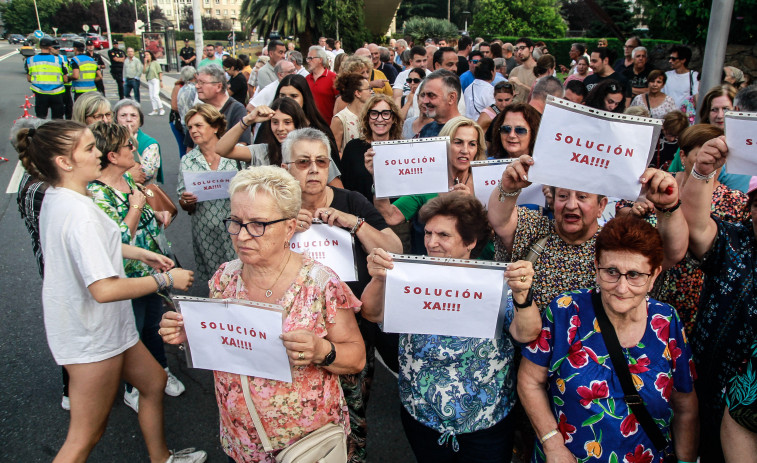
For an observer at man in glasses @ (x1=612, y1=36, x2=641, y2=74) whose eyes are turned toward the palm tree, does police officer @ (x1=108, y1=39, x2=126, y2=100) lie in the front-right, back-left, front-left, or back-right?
front-left

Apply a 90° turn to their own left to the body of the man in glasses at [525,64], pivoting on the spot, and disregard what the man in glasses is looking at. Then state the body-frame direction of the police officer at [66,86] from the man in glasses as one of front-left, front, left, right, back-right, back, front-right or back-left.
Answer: back-right

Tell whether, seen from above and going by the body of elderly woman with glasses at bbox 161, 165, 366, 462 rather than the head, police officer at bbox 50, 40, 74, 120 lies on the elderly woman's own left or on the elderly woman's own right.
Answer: on the elderly woman's own right

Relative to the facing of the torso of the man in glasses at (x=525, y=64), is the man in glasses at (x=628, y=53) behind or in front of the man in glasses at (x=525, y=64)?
behind

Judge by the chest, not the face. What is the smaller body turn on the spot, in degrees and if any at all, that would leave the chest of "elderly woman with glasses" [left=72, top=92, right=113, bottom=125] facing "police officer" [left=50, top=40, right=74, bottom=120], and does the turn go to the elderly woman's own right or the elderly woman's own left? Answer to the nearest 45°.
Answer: approximately 135° to the elderly woman's own left

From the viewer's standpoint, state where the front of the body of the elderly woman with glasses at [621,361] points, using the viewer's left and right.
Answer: facing the viewer

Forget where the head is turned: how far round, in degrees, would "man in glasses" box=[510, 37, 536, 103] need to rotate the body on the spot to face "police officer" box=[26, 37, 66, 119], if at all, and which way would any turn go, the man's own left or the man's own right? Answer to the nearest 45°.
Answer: approximately 45° to the man's own right

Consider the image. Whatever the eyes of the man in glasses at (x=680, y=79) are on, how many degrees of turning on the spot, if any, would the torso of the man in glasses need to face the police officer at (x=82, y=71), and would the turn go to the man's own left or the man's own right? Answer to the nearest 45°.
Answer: approximately 45° to the man's own right

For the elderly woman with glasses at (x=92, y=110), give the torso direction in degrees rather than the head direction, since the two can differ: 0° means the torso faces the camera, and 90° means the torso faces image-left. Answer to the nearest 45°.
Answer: approximately 315°

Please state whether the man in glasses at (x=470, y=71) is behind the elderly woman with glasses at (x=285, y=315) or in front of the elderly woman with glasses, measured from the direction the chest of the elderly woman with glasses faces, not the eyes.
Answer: behind

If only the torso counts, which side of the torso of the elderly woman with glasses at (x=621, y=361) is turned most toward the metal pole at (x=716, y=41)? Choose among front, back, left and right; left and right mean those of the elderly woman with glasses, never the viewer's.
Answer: back

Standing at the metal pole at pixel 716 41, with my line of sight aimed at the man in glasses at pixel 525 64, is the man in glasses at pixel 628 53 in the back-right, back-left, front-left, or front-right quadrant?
front-right

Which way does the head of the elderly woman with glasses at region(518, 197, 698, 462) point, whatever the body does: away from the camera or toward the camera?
toward the camera

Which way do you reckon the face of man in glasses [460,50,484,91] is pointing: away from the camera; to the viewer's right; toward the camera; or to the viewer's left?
toward the camera

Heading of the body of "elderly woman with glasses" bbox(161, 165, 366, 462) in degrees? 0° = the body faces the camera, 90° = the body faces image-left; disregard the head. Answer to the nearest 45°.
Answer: approximately 45°

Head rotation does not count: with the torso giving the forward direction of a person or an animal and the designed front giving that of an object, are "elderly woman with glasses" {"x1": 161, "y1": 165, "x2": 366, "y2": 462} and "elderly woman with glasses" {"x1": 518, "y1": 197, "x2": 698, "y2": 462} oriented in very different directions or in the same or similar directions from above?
same or similar directions
